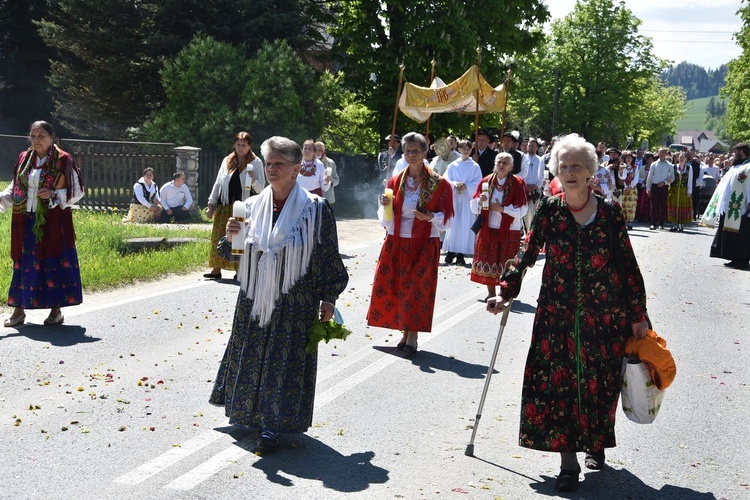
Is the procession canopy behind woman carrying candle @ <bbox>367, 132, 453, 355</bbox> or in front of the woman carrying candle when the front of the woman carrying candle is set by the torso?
behind

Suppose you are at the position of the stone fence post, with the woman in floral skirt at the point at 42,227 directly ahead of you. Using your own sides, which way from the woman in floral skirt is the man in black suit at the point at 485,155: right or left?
left

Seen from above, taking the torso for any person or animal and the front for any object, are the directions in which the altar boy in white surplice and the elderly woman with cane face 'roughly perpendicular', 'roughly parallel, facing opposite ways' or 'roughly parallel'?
roughly parallel

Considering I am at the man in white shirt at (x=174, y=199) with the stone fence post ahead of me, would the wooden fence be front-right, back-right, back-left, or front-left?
front-left

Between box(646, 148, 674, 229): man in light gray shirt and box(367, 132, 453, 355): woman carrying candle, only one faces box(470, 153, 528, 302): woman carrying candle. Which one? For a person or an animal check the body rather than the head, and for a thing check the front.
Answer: the man in light gray shirt

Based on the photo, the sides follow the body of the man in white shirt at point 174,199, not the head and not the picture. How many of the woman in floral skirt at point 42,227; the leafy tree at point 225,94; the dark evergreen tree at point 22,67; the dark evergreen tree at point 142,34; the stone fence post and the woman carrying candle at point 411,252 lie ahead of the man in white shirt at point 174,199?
2

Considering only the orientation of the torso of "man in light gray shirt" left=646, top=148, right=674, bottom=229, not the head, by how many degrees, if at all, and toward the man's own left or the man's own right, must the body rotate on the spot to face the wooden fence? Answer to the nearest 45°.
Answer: approximately 45° to the man's own right

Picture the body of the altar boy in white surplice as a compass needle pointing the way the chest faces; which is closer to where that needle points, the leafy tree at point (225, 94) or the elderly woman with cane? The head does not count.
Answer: the elderly woman with cane

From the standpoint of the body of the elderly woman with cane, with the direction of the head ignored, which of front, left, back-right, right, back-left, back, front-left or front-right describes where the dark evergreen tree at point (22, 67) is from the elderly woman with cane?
back-right

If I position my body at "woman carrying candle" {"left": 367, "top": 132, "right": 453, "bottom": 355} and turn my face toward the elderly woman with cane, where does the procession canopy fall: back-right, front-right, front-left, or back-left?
back-left

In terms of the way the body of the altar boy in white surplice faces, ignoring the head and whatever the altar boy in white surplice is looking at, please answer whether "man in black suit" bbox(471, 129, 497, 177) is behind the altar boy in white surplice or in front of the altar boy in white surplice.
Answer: behind

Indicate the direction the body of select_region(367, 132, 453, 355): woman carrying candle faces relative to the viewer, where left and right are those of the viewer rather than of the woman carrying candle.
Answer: facing the viewer

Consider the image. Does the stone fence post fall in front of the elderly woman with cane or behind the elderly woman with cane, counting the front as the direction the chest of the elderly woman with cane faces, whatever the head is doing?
behind

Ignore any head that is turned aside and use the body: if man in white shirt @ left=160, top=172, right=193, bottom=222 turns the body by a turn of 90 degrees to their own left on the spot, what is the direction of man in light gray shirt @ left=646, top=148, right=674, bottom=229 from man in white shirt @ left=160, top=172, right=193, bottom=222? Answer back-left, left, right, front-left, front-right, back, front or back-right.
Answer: front

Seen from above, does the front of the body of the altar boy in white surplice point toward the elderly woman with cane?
yes
